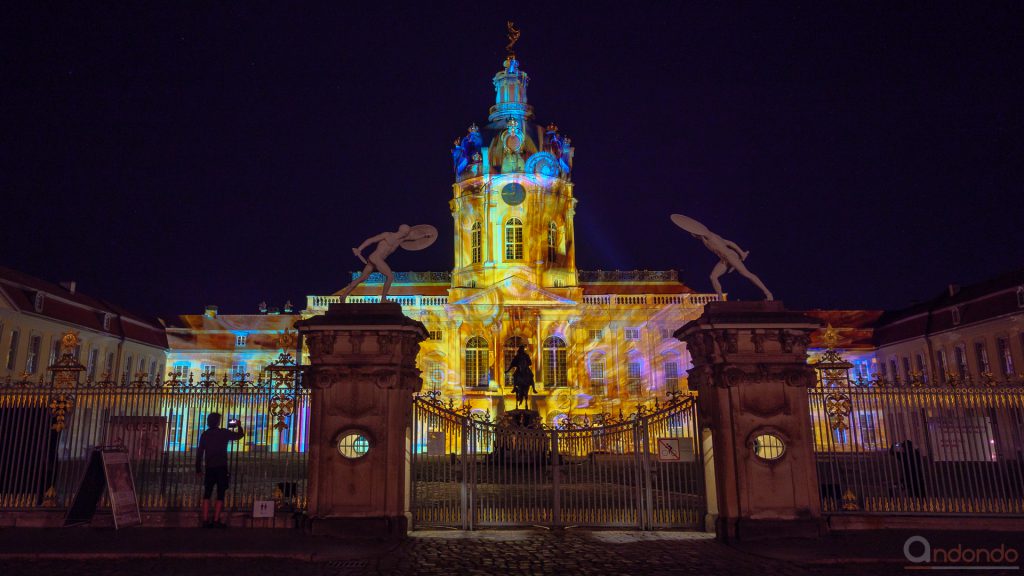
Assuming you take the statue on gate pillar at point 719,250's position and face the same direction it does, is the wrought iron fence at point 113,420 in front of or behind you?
in front

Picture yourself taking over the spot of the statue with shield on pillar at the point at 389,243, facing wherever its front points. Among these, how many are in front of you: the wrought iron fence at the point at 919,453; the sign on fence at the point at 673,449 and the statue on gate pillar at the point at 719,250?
3

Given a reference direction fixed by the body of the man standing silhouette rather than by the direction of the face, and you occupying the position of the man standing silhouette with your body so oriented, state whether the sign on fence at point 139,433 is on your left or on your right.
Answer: on your left

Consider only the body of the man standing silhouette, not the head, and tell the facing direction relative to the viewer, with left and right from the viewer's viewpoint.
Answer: facing away from the viewer and to the right of the viewer

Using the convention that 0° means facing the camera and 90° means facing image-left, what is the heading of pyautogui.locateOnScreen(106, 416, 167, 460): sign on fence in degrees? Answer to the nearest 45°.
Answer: approximately 0°

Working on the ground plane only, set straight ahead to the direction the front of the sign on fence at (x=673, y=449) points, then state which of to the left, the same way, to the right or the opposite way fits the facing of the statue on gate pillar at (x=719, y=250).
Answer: to the right

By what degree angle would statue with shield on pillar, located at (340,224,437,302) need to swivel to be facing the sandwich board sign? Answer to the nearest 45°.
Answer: approximately 180°

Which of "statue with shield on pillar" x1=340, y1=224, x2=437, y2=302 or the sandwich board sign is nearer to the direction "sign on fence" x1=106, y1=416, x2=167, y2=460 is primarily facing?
the sandwich board sign

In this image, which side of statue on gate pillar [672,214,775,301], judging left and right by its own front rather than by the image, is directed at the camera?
left

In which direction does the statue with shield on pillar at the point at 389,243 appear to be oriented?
to the viewer's right

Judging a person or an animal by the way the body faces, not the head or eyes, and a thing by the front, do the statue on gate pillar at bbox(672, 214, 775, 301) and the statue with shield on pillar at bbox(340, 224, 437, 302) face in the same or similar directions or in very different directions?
very different directions

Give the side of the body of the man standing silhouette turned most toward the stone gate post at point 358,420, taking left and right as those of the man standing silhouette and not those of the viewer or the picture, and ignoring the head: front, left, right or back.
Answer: right
